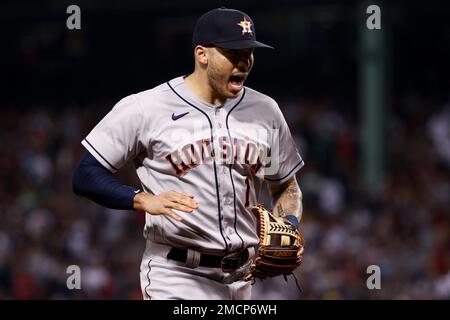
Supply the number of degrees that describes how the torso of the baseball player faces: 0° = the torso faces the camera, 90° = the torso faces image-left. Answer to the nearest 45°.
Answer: approximately 315°
